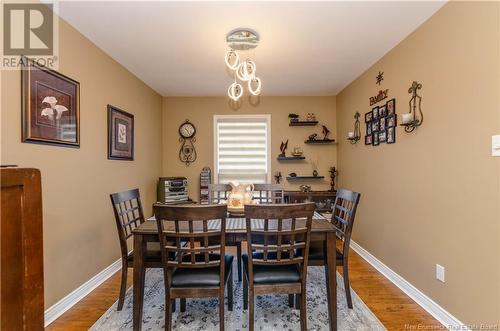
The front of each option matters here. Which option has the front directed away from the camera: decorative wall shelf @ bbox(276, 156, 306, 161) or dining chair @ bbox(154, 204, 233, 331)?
the dining chair

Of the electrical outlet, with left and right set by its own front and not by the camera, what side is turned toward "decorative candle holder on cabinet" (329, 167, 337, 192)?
right

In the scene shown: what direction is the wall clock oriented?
toward the camera

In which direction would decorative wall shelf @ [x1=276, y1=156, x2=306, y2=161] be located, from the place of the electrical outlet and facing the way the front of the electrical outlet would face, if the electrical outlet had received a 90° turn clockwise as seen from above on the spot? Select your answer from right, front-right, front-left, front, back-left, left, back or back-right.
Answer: front

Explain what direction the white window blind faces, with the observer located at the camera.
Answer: facing the viewer

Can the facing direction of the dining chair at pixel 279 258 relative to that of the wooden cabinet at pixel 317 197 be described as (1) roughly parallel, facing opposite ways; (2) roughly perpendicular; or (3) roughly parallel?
roughly parallel, facing opposite ways

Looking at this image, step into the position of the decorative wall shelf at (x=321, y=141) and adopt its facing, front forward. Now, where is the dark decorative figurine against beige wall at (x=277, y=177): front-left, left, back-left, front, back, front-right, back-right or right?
right

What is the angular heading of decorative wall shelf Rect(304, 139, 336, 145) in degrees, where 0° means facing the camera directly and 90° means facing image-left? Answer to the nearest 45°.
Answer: approximately 0°

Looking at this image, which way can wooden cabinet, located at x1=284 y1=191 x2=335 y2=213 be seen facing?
toward the camera

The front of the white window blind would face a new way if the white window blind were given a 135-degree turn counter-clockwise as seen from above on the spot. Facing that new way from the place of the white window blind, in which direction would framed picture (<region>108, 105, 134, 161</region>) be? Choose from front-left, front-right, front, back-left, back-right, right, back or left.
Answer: back

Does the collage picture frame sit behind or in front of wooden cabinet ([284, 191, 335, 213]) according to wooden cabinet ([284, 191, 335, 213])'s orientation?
in front

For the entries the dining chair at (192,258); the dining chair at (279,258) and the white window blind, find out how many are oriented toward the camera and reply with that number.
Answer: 1

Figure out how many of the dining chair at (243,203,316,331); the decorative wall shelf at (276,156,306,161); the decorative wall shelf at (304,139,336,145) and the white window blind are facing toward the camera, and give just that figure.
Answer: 3

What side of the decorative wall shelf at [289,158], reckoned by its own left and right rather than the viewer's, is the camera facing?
front

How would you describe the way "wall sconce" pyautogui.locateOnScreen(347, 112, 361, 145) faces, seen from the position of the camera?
facing the viewer and to the left of the viewer

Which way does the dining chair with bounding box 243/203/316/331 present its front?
away from the camera

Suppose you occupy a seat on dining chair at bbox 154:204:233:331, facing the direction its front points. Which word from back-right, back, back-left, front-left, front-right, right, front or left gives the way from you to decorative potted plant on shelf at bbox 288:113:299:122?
front-right

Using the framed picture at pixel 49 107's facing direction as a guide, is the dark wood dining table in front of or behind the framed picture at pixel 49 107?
in front

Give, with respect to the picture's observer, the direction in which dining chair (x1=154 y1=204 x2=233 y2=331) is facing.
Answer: facing away from the viewer

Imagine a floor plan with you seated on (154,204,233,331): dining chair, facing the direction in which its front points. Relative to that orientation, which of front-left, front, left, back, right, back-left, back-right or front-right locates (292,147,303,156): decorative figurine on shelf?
front-right

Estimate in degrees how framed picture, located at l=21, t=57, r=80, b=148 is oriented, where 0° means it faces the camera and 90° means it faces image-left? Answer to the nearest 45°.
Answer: approximately 315°
